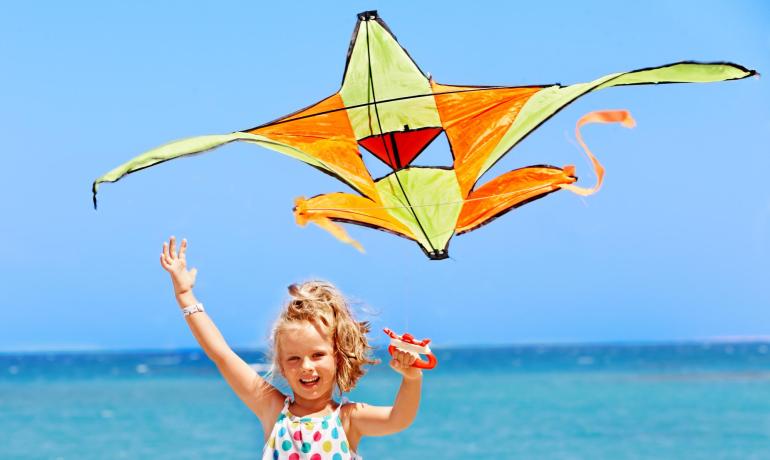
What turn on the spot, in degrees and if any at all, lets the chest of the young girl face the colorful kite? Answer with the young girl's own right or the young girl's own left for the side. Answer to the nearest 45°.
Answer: approximately 135° to the young girl's own left

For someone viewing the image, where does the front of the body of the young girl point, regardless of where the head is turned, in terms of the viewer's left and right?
facing the viewer
